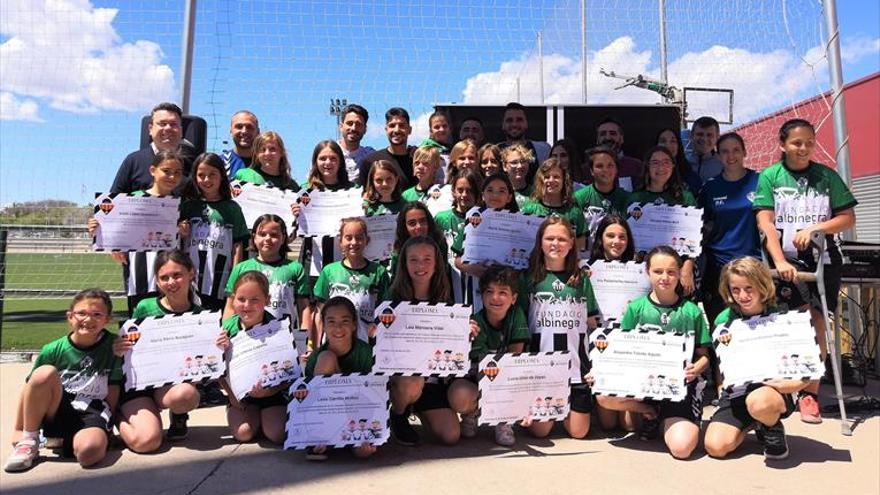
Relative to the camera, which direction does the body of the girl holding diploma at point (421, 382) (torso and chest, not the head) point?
toward the camera

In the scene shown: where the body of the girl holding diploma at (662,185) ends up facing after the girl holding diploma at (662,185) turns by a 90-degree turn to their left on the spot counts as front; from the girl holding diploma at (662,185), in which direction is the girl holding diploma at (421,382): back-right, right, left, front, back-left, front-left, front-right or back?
back-right

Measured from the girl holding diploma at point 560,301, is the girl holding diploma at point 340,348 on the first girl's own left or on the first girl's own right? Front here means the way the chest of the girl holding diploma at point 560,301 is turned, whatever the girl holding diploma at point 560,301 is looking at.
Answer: on the first girl's own right

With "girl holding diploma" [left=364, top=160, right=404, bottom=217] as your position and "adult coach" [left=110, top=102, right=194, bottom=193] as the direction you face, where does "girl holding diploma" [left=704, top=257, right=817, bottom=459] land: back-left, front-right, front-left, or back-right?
back-left

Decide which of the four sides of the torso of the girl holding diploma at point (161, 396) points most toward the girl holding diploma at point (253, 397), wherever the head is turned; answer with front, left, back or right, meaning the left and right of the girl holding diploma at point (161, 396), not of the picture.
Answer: left

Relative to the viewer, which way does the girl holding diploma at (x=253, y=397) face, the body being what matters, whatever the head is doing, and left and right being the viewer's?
facing the viewer

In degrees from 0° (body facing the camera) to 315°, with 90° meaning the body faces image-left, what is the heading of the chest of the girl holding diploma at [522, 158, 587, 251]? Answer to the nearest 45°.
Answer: approximately 0°
